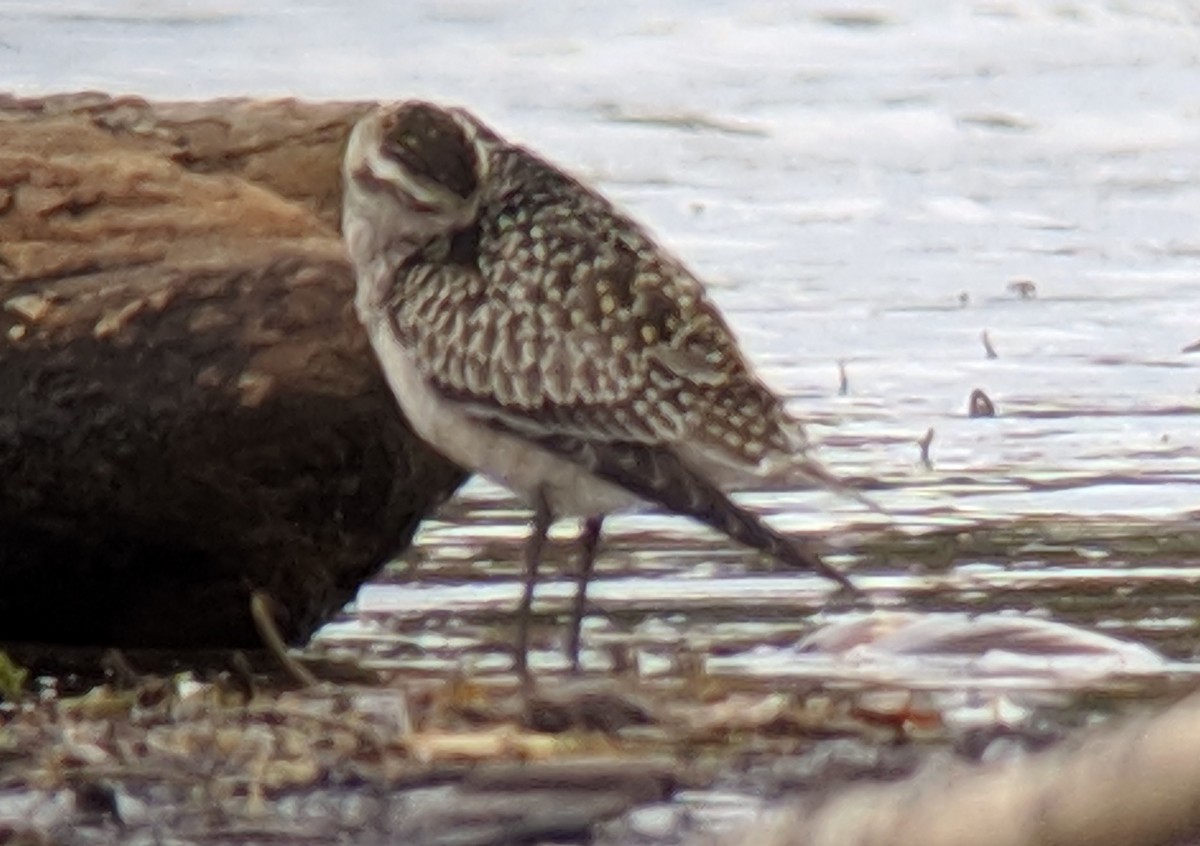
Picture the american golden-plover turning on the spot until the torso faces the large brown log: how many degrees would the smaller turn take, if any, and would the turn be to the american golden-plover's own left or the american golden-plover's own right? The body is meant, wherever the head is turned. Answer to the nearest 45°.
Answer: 0° — it already faces it

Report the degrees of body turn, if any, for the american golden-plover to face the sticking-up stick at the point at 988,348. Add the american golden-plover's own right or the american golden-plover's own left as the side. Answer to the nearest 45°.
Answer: approximately 135° to the american golden-plover's own right

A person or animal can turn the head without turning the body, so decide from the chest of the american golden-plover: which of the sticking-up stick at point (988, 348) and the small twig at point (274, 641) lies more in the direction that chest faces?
the small twig

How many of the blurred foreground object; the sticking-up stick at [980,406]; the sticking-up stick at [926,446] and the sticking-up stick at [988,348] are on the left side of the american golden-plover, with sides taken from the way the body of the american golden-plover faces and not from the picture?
1

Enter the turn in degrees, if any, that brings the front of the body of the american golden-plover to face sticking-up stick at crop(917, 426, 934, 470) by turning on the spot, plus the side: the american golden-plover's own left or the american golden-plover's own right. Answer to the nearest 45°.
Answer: approximately 135° to the american golden-plover's own right

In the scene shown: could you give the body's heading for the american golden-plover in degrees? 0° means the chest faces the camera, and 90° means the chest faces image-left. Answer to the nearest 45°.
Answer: approximately 90°

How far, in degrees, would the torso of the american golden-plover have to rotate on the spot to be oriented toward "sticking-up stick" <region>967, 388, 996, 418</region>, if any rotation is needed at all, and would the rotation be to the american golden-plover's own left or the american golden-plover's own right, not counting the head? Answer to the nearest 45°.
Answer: approximately 135° to the american golden-plover's own right

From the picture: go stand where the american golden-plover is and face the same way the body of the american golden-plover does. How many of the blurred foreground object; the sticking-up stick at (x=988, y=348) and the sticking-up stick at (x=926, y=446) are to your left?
1

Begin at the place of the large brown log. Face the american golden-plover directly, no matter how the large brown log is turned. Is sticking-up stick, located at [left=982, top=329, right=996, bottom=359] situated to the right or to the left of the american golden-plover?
left

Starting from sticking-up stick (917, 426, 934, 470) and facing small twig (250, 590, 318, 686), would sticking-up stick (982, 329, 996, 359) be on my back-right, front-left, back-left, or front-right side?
back-right

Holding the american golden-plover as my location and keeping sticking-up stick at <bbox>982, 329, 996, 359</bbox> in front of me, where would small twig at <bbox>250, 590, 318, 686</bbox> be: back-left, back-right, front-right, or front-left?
back-left

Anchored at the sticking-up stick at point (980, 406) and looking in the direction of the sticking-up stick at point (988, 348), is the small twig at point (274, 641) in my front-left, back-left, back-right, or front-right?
back-left

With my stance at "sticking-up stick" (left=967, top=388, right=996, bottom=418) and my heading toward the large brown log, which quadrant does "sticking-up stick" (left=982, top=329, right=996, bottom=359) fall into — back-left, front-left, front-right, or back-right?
back-right
